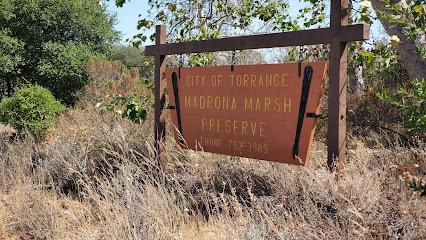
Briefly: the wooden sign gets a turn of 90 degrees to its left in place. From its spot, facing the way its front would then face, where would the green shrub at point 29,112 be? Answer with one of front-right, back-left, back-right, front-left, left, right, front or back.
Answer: back

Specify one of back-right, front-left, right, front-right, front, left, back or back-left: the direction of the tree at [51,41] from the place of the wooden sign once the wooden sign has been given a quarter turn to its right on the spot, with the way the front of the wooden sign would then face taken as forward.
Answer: front

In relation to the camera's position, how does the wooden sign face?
facing the viewer and to the left of the viewer
